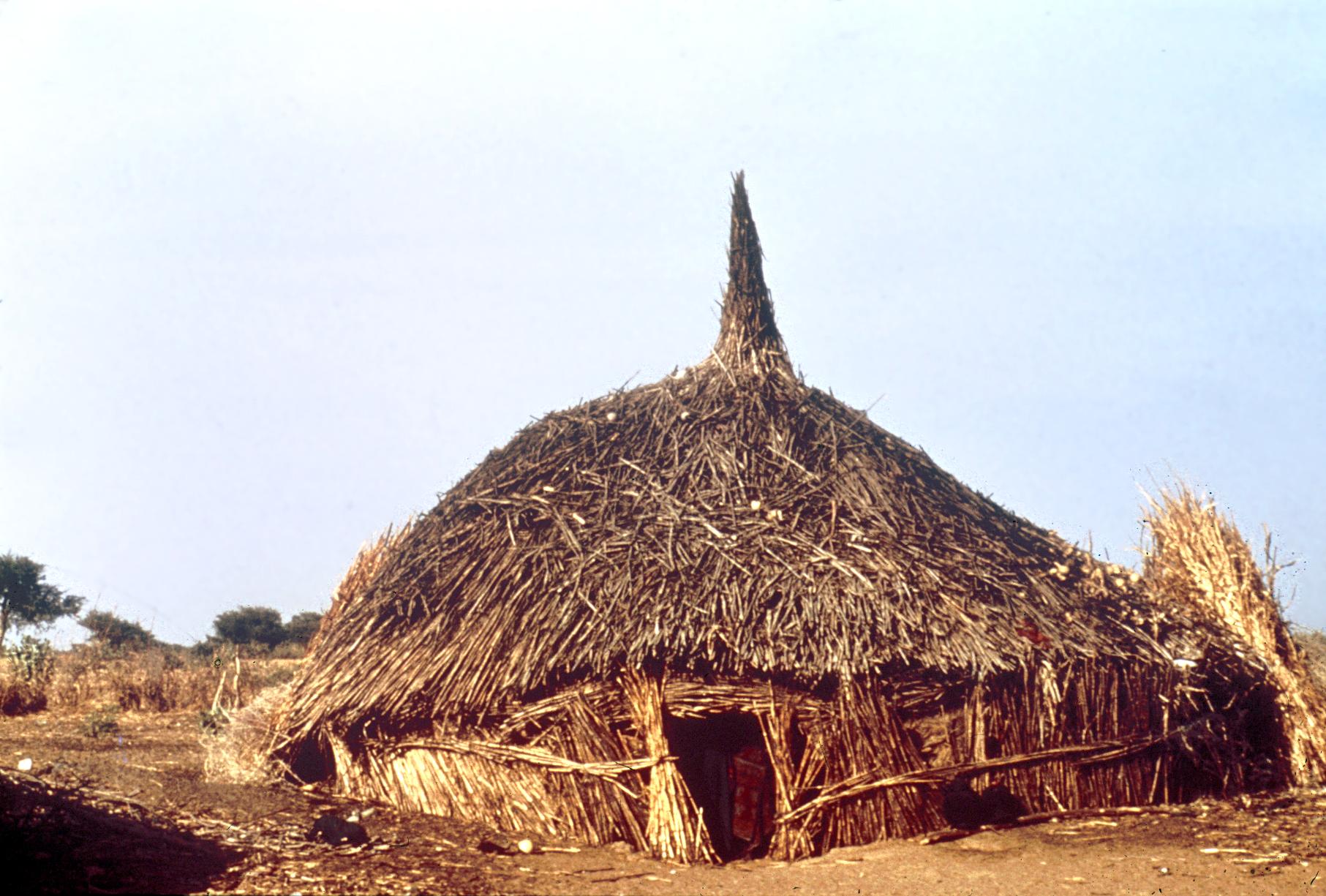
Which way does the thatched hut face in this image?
toward the camera

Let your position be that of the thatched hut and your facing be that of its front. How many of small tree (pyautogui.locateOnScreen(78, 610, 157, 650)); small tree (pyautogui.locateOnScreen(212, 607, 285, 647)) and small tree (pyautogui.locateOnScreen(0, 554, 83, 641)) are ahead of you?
0

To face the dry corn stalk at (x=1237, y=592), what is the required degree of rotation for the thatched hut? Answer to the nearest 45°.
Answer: approximately 135° to its left

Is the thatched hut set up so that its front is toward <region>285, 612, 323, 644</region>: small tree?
no

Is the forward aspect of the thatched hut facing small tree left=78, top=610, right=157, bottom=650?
no

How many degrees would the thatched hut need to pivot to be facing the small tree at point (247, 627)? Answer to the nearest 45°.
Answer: approximately 135° to its right

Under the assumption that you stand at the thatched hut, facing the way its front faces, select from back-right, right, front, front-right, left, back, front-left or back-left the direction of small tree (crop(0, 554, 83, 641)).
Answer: back-right
